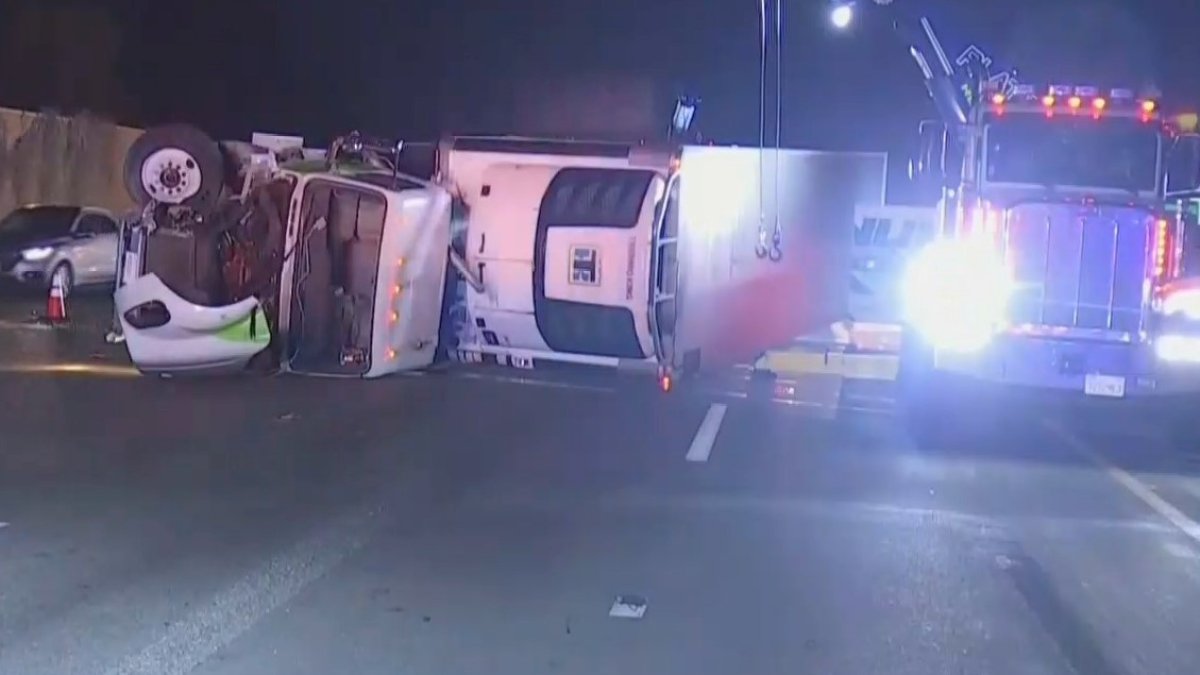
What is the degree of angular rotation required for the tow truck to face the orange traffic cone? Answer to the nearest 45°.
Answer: approximately 90° to its right

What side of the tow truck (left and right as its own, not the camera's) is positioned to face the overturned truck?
right

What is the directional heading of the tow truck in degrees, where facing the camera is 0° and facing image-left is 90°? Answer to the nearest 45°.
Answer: approximately 0°

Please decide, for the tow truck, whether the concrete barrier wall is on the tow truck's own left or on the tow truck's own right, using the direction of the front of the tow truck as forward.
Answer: on the tow truck's own right
